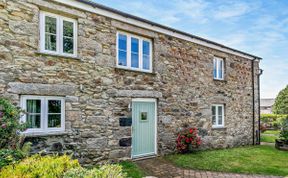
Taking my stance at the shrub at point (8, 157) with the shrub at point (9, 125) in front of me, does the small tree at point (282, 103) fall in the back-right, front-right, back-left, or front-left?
front-right

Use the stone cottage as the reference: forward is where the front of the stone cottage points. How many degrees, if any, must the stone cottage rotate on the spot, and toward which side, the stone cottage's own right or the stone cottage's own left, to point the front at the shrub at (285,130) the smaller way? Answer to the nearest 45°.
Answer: approximately 90° to the stone cottage's own left

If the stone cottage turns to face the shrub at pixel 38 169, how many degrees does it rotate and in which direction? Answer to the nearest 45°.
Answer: approximately 45° to its right

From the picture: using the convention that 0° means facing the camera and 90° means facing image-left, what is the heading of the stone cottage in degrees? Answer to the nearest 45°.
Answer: approximately 315°

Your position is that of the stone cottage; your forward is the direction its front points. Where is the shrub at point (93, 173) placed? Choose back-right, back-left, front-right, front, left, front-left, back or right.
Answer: front-right

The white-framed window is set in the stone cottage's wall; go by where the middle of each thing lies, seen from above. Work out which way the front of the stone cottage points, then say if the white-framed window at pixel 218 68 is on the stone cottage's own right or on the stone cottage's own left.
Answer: on the stone cottage's own left

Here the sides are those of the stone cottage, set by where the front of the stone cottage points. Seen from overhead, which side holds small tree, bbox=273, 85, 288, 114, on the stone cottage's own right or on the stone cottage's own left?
on the stone cottage's own left
